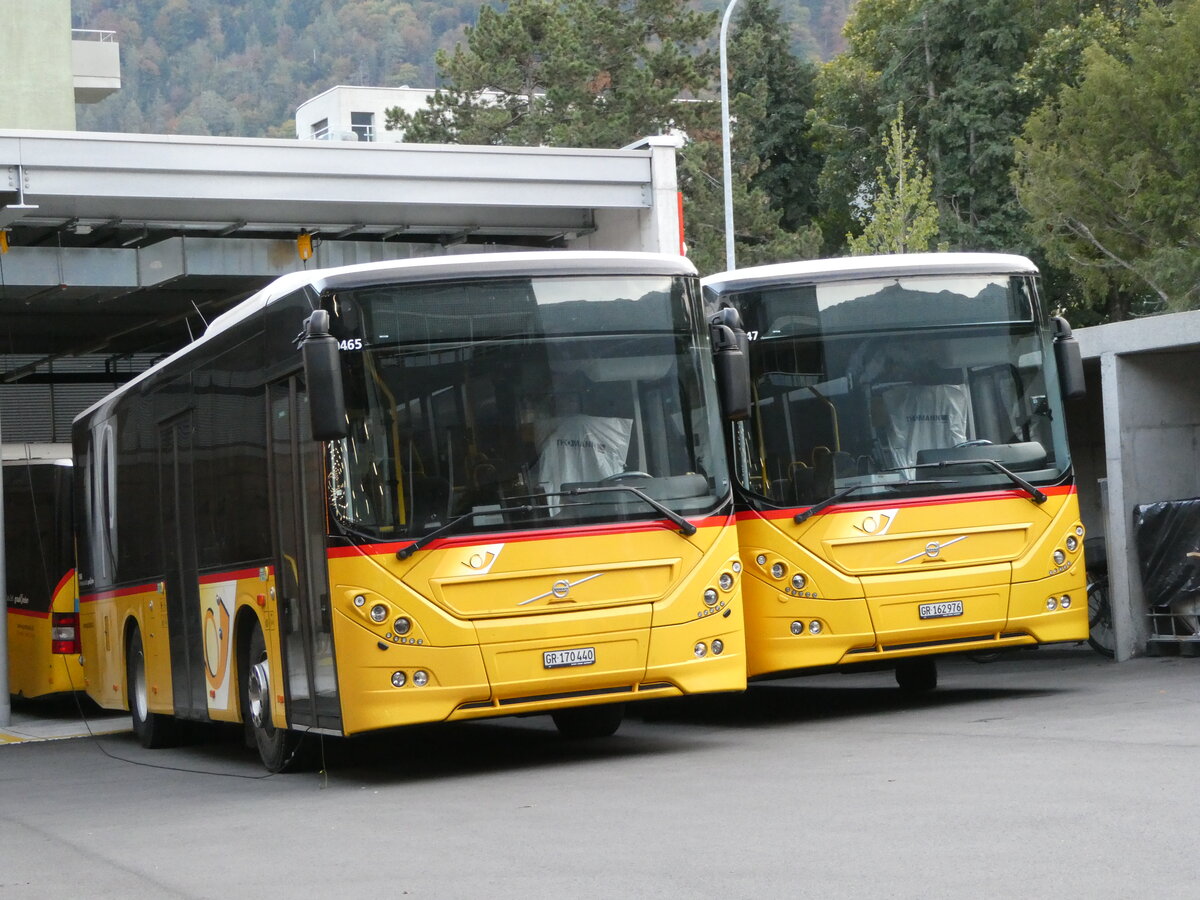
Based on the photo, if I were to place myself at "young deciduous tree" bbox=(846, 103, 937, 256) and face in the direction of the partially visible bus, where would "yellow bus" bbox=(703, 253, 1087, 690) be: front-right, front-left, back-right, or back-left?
front-left

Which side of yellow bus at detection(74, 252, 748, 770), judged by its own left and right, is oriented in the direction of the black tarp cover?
left

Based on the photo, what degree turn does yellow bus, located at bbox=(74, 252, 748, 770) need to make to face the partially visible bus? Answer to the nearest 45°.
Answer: approximately 180°

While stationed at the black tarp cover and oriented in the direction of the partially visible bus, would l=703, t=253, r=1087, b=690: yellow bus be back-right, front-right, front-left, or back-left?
front-left

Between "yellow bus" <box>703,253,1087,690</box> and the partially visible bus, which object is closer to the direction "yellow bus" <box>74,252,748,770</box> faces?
the yellow bus

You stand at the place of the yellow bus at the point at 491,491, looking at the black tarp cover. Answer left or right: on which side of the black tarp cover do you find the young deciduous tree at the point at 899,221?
left

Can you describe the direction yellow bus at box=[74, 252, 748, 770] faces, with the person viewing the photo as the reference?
facing the viewer and to the right of the viewer

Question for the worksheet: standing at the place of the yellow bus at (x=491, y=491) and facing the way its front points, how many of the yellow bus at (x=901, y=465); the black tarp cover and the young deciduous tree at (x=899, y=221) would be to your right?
0

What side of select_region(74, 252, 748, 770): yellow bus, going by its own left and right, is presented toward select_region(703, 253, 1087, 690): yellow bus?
left

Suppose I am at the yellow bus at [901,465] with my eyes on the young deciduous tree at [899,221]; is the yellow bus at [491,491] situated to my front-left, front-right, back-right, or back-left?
back-left

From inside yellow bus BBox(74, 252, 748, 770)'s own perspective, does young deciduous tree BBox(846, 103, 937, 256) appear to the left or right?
on its left
